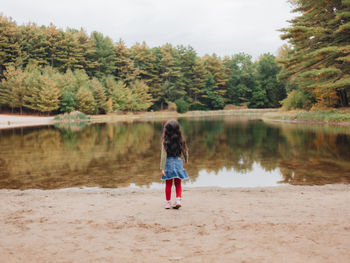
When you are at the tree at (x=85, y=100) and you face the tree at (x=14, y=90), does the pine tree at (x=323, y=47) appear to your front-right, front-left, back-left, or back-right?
back-left

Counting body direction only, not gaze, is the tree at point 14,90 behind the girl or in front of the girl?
in front

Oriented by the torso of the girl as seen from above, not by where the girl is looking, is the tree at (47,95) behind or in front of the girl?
in front

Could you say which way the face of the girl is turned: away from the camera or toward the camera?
away from the camera

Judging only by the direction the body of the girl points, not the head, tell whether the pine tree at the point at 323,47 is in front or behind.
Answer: in front

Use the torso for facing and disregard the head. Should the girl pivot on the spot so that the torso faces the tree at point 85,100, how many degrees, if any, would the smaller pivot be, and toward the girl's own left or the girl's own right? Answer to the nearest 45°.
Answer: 0° — they already face it

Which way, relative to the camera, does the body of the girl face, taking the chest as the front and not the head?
away from the camera
